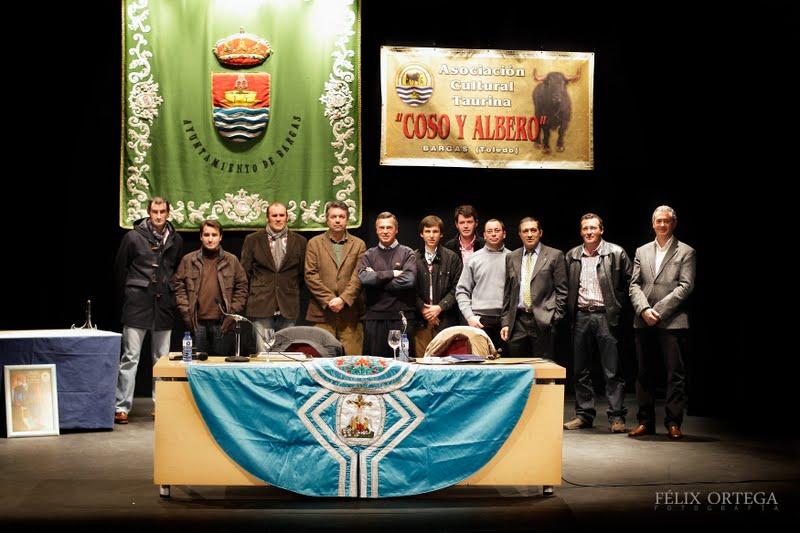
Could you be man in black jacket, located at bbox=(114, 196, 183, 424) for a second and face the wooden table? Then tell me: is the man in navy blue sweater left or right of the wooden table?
left

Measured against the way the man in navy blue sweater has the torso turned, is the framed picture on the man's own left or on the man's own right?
on the man's own right

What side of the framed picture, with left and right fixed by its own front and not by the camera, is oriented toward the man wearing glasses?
left
